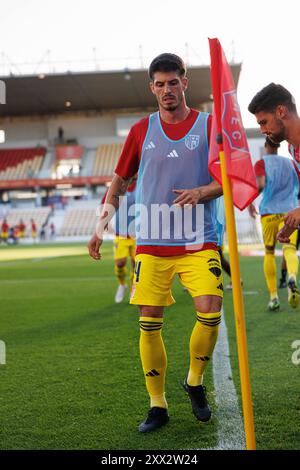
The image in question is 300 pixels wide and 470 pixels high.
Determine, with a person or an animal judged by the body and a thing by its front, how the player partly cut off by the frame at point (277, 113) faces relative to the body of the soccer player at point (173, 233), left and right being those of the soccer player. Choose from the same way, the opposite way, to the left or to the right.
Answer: to the right

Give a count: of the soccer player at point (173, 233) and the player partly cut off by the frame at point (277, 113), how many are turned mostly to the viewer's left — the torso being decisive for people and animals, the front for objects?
1

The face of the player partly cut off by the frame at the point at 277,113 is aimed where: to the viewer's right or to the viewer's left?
to the viewer's left

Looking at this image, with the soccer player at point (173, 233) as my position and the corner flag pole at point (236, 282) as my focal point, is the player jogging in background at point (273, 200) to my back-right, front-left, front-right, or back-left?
back-left

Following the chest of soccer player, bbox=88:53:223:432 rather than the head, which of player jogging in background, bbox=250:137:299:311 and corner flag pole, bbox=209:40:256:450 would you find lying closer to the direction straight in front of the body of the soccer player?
the corner flag pole

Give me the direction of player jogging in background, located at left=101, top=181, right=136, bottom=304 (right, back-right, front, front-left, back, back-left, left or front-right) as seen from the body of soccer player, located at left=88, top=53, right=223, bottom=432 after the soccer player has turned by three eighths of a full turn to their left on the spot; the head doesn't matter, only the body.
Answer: front-left

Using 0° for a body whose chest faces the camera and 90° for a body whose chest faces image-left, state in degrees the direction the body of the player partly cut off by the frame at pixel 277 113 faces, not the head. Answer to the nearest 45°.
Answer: approximately 90°

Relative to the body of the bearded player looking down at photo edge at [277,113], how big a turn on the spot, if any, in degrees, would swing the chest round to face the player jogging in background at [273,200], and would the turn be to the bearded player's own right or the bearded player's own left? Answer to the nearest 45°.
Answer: approximately 90° to the bearded player's own right
